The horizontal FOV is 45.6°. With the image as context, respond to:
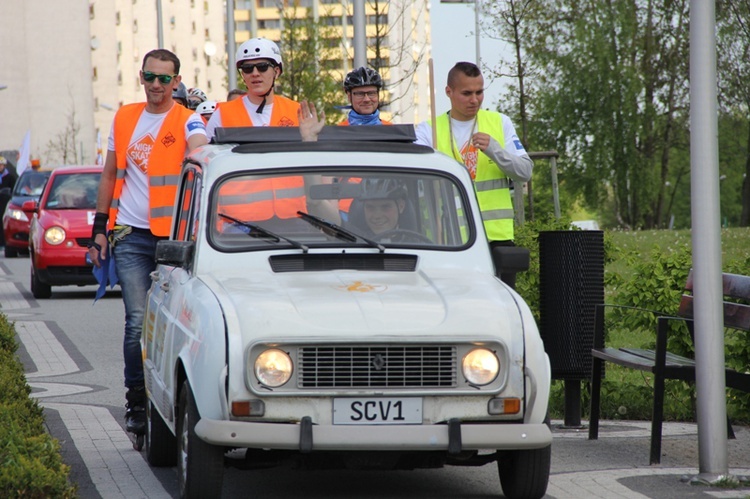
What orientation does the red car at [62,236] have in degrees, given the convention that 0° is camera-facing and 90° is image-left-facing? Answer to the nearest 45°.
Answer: approximately 0°

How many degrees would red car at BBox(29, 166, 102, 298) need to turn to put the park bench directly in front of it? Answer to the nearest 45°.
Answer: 0° — it already faces it

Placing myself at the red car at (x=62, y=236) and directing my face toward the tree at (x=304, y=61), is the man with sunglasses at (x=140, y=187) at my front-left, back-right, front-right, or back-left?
back-right

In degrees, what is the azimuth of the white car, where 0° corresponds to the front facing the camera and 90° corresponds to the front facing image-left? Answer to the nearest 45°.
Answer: approximately 0°

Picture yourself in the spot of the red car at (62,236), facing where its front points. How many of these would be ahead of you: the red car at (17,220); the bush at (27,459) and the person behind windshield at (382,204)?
2

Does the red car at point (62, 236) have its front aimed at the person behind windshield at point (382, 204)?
yes

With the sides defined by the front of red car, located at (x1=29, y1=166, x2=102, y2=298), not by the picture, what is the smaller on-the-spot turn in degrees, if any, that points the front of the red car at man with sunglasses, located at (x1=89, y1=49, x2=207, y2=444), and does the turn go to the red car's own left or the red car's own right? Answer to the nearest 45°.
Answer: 0° — it already faces them

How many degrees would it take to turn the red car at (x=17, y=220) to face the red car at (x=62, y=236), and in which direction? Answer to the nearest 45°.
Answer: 0° — it already faces it

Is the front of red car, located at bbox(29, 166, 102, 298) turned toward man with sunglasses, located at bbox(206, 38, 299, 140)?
yes
